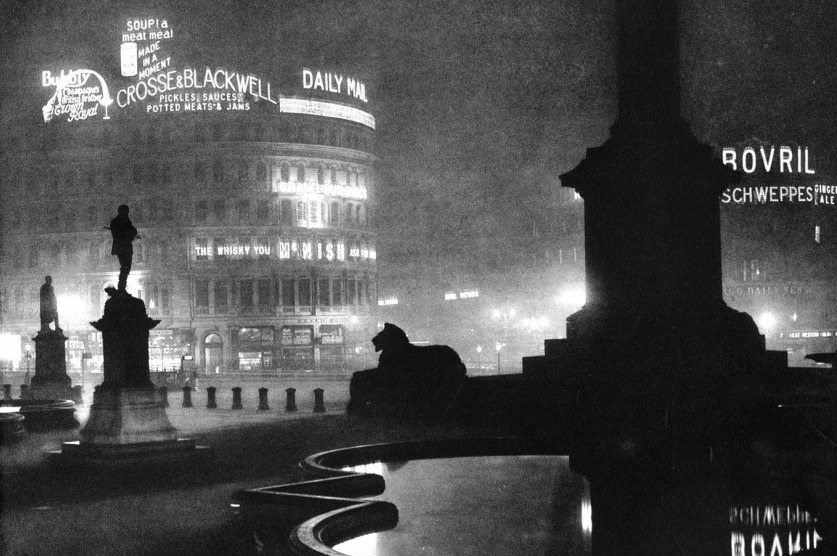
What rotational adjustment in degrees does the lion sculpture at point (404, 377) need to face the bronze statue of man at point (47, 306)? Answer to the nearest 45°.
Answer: approximately 45° to its right

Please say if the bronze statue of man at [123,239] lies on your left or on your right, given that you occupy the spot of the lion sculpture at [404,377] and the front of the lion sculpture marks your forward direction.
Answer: on your left

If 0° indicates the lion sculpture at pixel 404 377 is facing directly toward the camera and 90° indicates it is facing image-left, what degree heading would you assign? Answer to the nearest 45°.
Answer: approximately 90°

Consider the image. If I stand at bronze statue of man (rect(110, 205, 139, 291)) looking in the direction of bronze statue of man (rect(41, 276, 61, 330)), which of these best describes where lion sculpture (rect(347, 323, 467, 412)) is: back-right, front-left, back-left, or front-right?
front-right
